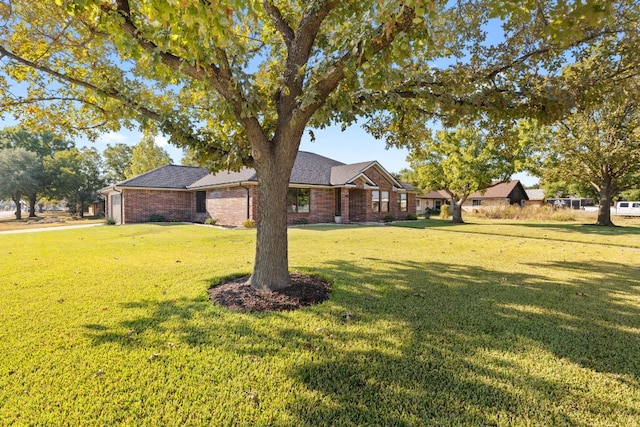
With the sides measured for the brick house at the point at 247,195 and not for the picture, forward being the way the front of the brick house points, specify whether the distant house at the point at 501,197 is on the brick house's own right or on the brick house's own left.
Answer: on the brick house's own left

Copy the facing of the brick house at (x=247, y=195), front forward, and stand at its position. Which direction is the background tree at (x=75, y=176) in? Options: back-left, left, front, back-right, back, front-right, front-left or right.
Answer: back-right

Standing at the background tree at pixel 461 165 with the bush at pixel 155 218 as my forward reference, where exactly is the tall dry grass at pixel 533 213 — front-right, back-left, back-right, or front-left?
back-right

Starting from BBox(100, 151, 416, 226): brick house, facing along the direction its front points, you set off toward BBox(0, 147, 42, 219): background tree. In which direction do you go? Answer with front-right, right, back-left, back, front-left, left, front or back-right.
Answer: back-right

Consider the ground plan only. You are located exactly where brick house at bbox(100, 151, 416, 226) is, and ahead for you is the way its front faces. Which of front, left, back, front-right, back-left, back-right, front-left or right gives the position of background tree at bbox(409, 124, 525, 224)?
left

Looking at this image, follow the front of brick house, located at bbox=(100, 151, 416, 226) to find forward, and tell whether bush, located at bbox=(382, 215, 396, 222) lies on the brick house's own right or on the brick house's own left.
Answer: on the brick house's own left

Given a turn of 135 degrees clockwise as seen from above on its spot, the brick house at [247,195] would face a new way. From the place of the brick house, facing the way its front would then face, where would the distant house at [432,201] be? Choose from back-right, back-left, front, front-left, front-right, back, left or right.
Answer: right

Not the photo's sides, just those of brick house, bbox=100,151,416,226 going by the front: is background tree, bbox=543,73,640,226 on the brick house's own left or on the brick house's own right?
on the brick house's own left

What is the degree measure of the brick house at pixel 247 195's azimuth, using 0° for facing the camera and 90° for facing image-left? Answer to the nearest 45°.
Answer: approximately 0°

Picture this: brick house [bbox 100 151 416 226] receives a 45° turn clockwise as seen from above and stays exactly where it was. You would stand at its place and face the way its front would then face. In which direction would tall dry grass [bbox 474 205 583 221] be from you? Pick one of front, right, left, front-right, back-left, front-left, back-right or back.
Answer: back-left
